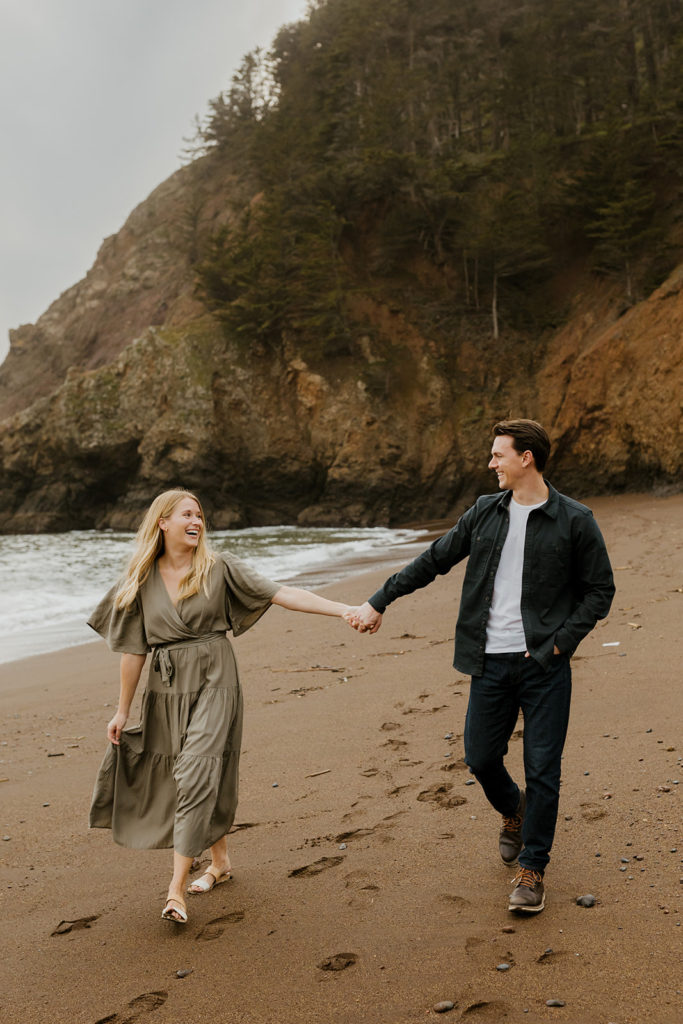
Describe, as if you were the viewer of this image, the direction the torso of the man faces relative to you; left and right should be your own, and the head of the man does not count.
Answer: facing the viewer

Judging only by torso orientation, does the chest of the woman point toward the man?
no

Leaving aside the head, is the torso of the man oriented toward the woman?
no

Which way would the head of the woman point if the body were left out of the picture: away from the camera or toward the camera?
toward the camera

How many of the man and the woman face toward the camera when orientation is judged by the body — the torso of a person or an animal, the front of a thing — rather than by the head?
2

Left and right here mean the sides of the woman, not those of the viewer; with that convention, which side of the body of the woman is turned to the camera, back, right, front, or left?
front

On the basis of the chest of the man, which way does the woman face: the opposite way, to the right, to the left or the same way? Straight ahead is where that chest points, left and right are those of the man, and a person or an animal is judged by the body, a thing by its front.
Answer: the same way
